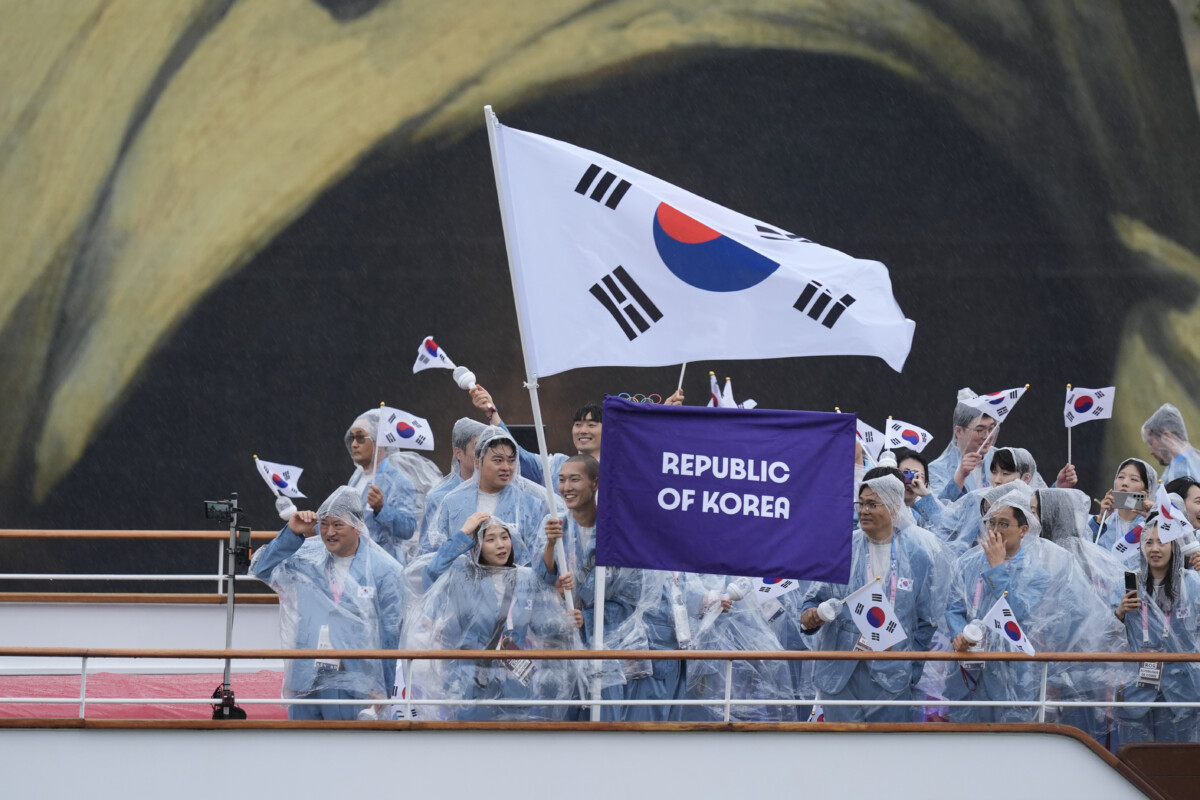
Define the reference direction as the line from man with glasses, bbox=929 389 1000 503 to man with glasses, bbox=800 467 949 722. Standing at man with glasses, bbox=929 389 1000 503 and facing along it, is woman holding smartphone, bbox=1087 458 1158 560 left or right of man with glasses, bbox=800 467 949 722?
left

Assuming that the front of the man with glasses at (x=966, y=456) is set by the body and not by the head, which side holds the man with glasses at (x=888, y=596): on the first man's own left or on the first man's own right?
on the first man's own right

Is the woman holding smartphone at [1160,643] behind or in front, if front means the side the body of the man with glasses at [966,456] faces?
in front

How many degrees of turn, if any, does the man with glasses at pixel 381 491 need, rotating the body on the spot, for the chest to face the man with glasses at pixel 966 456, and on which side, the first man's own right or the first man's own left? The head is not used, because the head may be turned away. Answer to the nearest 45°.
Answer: approximately 135° to the first man's own left

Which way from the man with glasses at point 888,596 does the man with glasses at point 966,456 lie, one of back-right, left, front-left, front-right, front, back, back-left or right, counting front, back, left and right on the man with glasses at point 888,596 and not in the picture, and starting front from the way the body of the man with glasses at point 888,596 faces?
back-right

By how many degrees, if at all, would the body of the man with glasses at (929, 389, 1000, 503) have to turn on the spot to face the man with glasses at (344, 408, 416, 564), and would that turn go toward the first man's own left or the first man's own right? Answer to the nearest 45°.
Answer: approximately 135° to the first man's own right

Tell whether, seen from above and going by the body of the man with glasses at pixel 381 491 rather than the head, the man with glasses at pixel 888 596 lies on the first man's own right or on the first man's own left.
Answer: on the first man's own left
